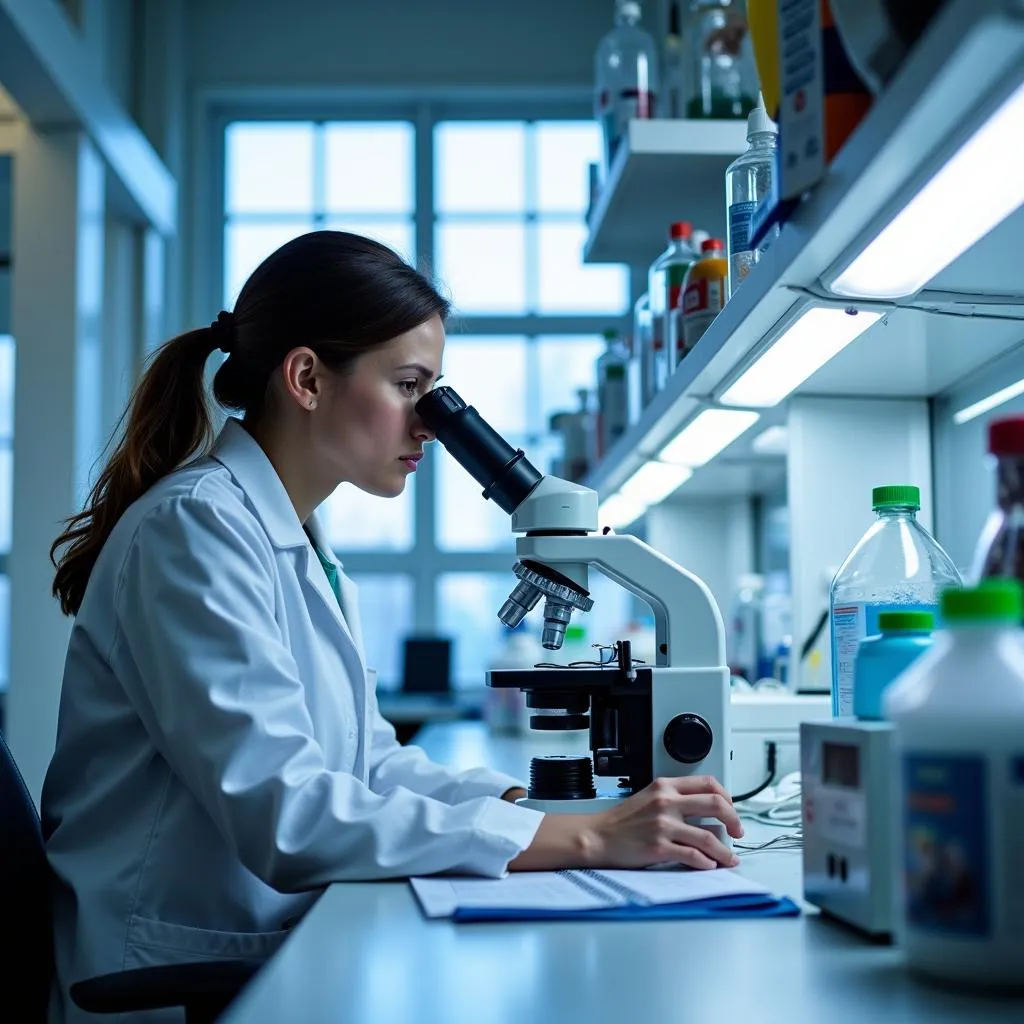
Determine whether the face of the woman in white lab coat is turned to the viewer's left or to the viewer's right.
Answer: to the viewer's right

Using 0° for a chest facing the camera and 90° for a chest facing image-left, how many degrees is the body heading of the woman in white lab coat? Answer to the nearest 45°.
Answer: approximately 270°

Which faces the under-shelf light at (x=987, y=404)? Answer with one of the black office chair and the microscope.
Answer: the black office chair

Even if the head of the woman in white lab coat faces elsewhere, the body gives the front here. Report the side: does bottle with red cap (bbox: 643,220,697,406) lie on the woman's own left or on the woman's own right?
on the woman's own left

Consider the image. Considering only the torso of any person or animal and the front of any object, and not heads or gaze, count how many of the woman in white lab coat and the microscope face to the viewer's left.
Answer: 1

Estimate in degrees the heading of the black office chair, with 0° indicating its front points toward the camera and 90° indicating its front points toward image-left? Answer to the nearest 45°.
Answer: approximately 270°

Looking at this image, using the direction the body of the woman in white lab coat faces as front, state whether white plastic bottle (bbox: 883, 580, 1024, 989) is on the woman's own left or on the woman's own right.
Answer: on the woman's own right

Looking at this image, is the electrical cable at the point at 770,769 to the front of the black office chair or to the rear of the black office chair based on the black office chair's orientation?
to the front

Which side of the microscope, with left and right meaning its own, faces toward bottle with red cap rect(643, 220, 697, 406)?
right

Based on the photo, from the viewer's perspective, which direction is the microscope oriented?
to the viewer's left

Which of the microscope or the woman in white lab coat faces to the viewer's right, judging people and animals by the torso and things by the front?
the woman in white lab coat
